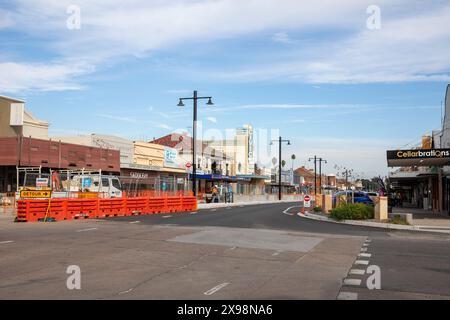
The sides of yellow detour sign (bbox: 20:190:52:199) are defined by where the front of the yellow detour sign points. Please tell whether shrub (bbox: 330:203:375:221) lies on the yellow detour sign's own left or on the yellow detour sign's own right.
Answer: on the yellow detour sign's own left

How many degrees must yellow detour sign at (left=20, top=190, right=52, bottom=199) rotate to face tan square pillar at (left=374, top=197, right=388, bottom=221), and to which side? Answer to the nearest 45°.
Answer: approximately 90° to its left

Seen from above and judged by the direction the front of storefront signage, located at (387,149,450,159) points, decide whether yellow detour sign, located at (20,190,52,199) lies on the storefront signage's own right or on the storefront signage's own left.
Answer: on the storefront signage's own right

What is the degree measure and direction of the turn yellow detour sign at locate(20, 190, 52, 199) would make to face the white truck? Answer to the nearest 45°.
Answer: approximately 135° to its left

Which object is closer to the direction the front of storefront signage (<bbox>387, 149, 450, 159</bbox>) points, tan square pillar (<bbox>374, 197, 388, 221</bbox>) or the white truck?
the tan square pillar

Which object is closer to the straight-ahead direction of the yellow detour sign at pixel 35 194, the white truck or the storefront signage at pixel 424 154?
the storefront signage

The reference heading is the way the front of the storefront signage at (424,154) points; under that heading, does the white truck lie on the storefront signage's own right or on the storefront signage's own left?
on the storefront signage's own right

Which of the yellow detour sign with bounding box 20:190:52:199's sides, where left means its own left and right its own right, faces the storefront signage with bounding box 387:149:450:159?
left

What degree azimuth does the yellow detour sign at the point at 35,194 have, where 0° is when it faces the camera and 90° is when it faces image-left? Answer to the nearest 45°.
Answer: approximately 0°
